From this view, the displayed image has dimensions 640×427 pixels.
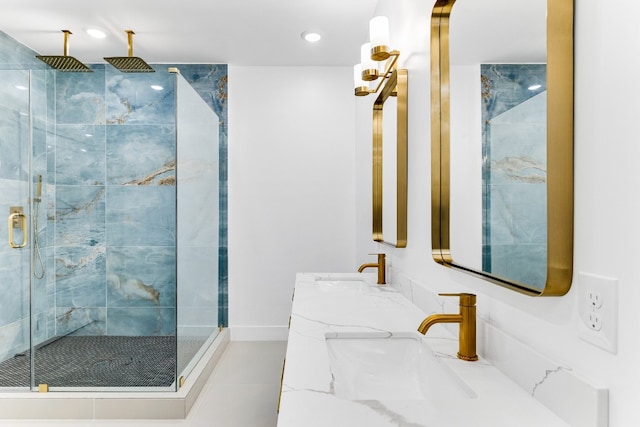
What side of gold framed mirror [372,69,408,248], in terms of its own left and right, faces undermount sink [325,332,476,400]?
left

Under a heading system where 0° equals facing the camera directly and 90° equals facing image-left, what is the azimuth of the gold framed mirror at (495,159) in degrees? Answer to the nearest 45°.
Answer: approximately 45°

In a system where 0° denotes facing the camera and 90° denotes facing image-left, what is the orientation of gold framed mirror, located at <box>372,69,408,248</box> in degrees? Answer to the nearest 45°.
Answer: approximately 90°

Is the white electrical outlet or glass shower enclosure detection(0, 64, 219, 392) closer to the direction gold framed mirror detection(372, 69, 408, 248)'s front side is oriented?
the glass shower enclosure

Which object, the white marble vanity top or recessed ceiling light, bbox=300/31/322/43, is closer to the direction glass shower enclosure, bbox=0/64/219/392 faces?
the white marble vanity top

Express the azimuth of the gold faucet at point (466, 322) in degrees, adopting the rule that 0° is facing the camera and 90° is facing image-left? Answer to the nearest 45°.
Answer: approximately 90°

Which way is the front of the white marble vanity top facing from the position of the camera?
facing to the left of the viewer

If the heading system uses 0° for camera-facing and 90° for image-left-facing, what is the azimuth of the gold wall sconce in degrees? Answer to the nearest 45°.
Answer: approximately 90°

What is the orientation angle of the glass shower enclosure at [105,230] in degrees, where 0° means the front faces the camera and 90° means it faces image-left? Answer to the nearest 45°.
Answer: approximately 0°
